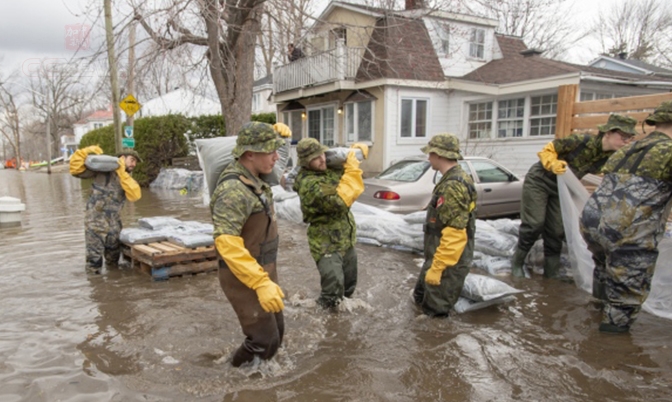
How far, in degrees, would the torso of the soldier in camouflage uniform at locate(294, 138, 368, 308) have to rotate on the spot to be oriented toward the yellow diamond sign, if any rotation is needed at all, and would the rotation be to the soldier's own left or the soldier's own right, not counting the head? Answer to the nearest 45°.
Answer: approximately 180°

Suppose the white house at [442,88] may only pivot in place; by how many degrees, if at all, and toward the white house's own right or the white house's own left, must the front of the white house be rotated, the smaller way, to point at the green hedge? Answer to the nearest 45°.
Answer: approximately 45° to the white house's own right

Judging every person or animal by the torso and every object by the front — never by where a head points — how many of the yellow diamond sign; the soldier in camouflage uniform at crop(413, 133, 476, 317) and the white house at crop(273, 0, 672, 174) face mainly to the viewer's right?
0

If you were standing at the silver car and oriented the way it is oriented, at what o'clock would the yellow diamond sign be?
The yellow diamond sign is roughly at 8 o'clock from the silver car.

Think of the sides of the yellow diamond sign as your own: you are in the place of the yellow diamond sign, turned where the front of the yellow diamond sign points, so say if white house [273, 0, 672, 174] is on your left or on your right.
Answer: on your left

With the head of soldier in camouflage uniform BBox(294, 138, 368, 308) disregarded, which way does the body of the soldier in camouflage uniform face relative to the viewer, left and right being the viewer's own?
facing the viewer and to the right of the viewer

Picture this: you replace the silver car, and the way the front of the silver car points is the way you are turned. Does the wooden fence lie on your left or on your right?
on your right

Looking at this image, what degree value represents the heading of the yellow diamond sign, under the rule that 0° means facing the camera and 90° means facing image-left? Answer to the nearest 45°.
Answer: approximately 0°

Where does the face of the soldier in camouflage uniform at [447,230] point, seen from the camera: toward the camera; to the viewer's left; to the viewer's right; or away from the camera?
to the viewer's left

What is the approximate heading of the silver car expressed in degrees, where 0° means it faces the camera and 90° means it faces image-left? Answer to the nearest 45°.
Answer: approximately 225°

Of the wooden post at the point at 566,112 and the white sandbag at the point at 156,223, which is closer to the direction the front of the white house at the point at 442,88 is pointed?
the white sandbag
